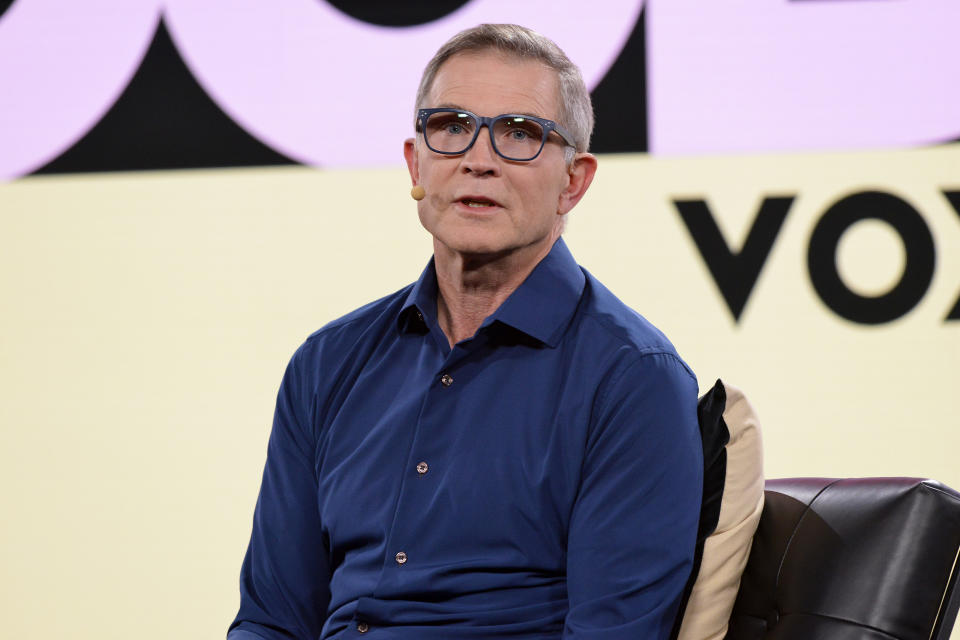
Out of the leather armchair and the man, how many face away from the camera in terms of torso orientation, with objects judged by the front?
0

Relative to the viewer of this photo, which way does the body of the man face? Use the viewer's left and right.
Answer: facing the viewer and to the left of the viewer
